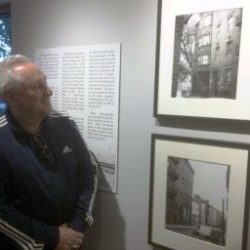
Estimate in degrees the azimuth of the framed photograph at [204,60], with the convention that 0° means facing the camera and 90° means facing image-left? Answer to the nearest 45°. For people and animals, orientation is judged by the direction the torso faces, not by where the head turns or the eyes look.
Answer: approximately 45°

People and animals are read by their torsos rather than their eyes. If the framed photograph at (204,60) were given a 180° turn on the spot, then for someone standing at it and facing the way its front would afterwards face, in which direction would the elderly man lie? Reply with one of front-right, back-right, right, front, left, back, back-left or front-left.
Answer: back-left

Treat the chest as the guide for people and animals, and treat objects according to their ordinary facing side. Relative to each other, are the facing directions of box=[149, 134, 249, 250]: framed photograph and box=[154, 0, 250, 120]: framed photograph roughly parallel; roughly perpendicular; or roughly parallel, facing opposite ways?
roughly parallel

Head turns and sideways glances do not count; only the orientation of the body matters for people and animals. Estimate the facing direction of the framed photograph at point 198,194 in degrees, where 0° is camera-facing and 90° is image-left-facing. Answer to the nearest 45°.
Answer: approximately 45°

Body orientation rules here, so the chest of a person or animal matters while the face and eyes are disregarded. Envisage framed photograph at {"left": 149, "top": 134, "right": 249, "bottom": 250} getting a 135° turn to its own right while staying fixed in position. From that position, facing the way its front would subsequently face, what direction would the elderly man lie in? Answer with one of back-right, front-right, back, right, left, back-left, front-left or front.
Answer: left

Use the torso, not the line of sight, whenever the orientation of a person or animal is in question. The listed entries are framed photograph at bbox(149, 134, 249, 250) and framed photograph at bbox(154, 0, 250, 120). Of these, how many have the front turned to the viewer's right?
0

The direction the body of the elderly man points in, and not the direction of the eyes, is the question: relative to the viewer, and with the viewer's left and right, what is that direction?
facing the viewer and to the right of the viewer
